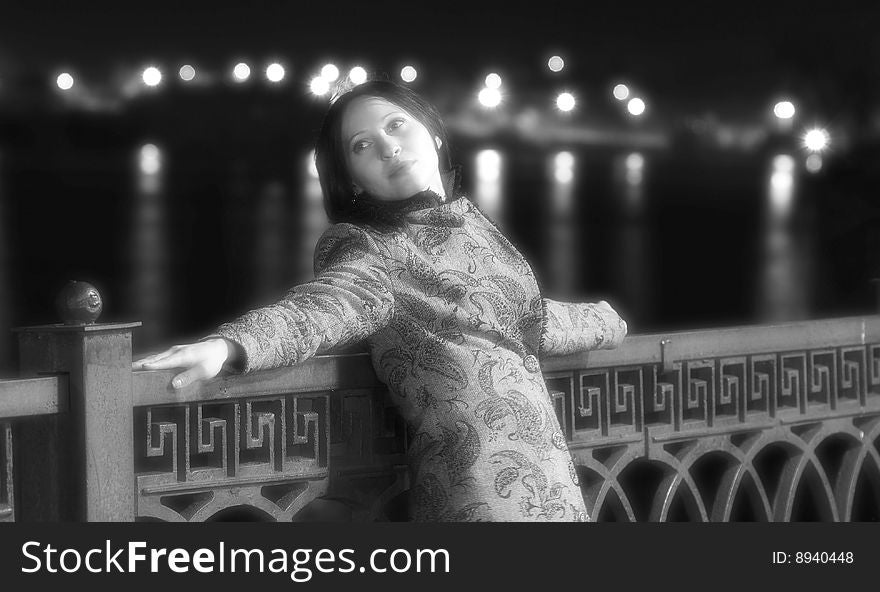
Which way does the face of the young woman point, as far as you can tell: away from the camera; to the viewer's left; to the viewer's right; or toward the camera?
toward the camera

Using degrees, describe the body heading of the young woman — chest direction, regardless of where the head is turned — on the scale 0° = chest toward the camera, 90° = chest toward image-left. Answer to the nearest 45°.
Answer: approximately 315°
